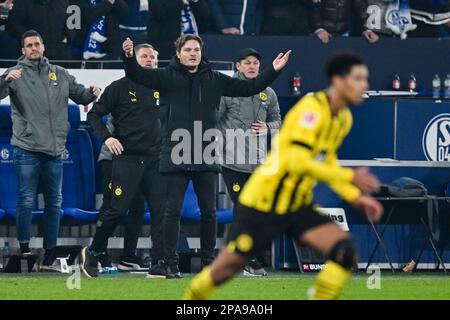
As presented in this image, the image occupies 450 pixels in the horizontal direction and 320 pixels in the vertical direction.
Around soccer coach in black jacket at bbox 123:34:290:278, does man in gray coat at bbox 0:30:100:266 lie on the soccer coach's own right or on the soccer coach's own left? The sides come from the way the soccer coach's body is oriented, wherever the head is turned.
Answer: on the soccer coach's own right

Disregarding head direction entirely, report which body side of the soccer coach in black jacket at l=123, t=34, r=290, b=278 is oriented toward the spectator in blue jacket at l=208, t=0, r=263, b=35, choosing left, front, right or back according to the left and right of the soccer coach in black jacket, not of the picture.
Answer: back

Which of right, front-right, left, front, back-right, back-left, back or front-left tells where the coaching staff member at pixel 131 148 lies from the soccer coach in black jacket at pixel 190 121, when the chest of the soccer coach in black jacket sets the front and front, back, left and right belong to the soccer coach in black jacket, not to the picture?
back-right

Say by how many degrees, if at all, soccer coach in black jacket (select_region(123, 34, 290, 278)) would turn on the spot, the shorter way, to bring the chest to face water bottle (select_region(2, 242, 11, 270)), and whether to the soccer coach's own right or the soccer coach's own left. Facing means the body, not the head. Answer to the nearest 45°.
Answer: approximately 135° to the soccer coach's own right

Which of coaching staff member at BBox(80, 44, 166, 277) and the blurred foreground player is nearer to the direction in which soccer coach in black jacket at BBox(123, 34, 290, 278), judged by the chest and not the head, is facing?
the blurred foreground player

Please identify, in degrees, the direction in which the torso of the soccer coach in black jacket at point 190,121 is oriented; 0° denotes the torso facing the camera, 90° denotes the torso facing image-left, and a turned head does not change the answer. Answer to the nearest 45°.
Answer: approximately 0°

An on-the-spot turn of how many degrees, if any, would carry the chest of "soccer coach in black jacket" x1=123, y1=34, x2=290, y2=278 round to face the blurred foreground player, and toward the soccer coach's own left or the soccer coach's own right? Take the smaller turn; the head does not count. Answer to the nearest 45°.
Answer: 0° — they already face them

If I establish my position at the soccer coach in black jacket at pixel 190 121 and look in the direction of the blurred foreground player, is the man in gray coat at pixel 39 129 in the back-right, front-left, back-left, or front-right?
back-right
